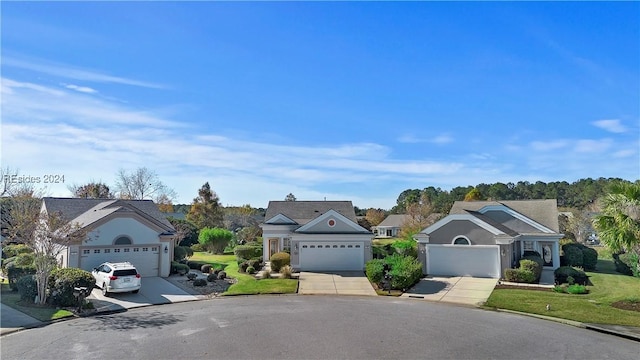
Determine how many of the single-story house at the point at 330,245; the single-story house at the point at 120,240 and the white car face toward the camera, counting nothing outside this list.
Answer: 2

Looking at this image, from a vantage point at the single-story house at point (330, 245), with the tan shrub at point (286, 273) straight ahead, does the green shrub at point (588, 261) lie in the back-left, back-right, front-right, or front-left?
back-left

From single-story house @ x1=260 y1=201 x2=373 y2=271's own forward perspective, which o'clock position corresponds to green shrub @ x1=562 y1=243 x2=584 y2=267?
The green shrub is roughly at 9 o'clock from the single-story house.

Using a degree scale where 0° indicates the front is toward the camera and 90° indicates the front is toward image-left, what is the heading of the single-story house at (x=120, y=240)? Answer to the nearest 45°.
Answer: approximately 0°

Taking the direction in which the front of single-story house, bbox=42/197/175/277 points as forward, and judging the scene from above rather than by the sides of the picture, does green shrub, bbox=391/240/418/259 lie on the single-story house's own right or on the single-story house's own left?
on the single-story house's own left

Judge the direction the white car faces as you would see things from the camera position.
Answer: facing away from the viewer and to the left of the viewer

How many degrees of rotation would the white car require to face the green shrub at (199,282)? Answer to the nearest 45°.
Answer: approximately 90° to its right

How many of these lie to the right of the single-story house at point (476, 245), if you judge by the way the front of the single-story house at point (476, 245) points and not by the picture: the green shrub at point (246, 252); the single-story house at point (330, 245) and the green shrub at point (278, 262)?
3

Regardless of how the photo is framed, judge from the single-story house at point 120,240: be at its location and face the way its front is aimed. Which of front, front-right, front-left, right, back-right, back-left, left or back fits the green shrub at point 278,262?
left
